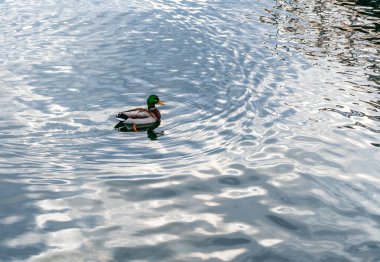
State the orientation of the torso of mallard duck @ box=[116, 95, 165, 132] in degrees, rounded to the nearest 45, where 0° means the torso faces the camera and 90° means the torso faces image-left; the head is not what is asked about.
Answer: approximately 270°
